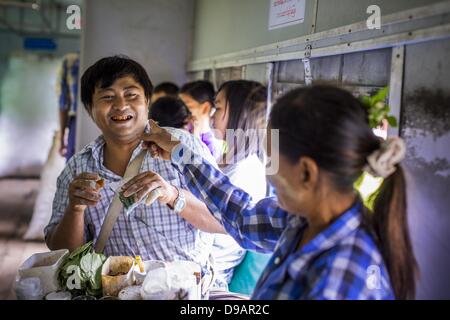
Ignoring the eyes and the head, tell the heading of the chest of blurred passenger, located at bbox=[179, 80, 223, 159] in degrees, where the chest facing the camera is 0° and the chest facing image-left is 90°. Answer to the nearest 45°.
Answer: approximately 45°

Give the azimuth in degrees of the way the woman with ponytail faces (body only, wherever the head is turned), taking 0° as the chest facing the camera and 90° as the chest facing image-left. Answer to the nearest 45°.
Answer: approximately 90°

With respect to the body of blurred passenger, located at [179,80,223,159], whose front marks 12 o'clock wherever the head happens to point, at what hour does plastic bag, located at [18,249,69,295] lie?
The plastic bag is roughly at 11 o'clock from the blurred passenger.

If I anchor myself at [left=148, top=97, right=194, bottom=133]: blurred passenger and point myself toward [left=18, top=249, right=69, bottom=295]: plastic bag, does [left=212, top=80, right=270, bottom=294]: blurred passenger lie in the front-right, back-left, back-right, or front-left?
front-left

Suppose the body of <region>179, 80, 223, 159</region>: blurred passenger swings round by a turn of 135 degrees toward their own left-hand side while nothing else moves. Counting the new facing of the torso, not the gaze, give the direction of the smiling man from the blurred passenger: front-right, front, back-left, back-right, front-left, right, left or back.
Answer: right

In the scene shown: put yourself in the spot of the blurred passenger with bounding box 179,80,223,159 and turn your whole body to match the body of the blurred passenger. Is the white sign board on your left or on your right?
on your left

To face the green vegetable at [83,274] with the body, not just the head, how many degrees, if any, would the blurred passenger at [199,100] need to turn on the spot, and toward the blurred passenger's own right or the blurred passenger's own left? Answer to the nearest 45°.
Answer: approximately 45° to the blurred passenger's own left

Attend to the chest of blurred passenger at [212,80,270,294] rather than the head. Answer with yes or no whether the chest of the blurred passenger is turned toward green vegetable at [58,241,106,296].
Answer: no

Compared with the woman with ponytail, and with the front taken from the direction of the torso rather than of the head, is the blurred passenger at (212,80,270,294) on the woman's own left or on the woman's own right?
on the woman's own right

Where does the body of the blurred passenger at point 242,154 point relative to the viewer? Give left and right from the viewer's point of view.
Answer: facing to the left of the viewer

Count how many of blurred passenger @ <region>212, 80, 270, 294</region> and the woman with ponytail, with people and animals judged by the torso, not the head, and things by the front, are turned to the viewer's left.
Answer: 2
